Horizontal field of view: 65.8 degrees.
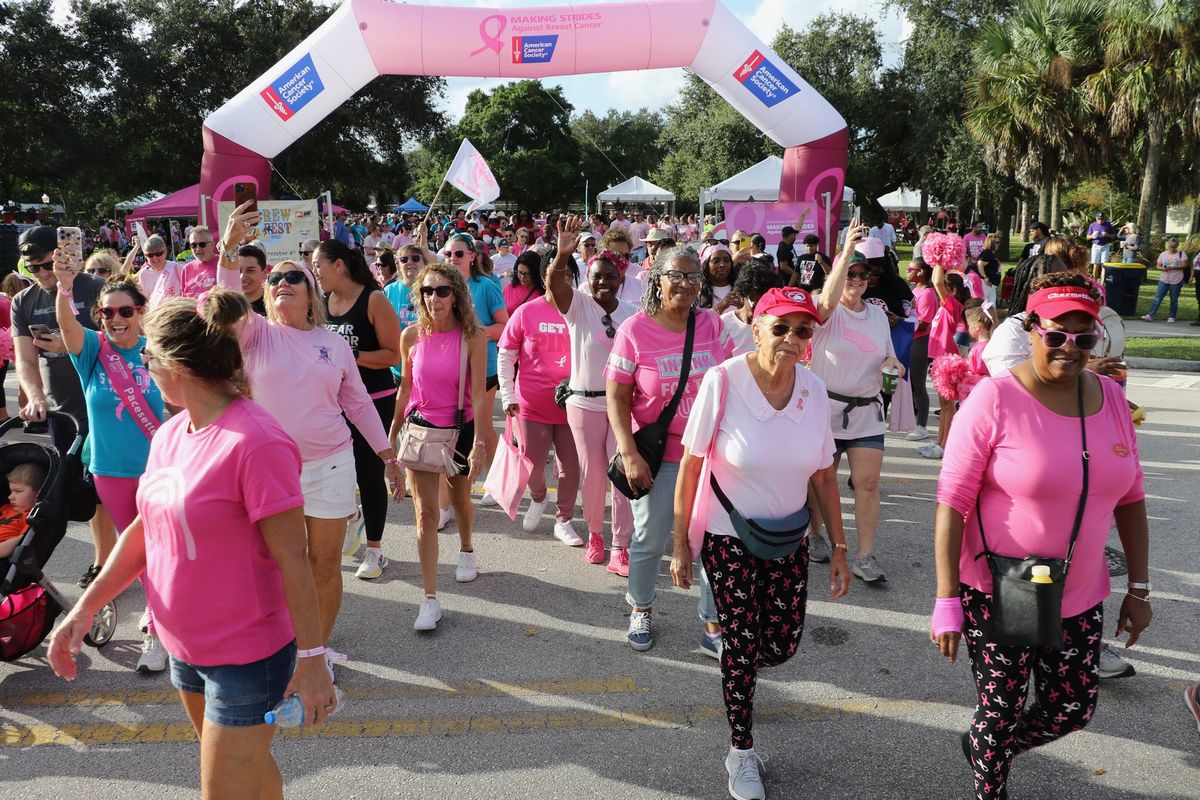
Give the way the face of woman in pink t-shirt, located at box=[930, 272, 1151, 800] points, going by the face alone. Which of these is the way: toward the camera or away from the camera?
toward the camera

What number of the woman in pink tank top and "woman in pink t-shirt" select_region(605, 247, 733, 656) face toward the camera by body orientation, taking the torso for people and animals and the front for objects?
2

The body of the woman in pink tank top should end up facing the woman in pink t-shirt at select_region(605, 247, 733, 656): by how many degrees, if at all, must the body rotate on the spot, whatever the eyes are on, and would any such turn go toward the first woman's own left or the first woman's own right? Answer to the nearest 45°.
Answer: approximately 45° to the first woman's own left

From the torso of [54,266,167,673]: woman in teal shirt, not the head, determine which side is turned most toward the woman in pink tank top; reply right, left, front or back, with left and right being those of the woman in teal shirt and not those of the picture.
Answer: left

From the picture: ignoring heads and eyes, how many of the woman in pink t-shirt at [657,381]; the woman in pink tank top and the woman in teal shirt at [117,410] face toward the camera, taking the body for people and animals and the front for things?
3

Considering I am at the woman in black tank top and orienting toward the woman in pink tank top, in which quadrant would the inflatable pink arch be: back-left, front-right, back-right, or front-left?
back-left

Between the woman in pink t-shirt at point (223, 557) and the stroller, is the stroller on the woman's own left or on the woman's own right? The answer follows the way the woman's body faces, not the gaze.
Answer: on the woman's own right

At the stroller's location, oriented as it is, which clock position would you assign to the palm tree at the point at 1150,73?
The palm tree is roughly at 7 o'clock from the stroller.

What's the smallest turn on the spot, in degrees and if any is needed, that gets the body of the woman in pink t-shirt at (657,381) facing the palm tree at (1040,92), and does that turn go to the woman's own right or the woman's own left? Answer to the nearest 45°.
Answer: approximately 135° to the woman's own left

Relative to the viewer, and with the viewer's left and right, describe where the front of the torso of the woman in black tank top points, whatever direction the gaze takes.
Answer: facing the viewer and to the left of the viewer

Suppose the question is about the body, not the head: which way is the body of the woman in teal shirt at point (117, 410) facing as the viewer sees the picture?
toward the camera

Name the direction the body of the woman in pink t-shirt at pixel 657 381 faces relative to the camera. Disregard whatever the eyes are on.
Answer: toward the camera

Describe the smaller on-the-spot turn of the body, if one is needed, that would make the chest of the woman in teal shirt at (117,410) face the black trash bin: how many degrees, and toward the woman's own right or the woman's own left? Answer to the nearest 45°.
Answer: approximately 90° to the woman's own left

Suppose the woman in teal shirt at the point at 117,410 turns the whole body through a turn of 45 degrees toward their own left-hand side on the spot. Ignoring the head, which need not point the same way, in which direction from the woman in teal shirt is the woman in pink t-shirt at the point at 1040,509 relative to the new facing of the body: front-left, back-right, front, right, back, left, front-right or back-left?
front
